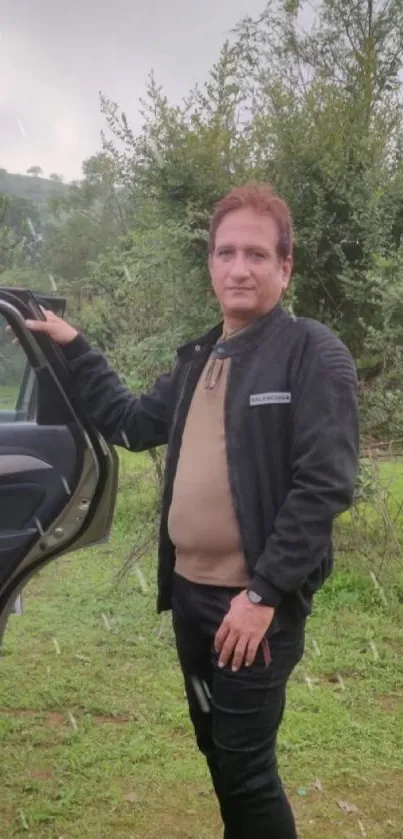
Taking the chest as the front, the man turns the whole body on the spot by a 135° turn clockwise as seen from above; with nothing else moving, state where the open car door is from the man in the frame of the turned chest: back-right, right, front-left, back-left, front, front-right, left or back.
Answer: front-left

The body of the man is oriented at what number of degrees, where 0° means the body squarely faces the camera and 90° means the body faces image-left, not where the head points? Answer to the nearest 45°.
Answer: approximately 45°
